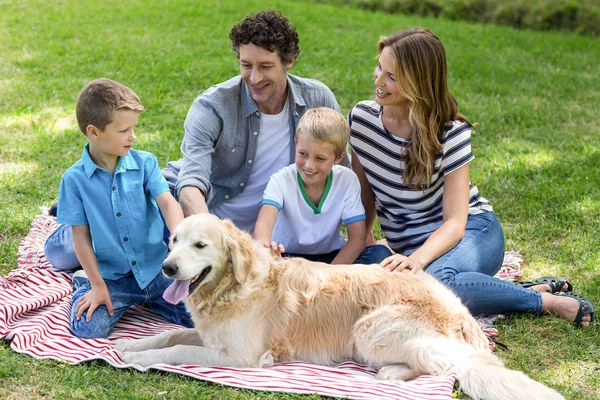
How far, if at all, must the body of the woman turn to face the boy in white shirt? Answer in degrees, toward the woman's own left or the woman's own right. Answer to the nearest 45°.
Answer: approximately 45° to the woman's own right

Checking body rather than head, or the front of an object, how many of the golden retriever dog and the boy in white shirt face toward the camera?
1

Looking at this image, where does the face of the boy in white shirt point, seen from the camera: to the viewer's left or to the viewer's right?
to the viewer's left

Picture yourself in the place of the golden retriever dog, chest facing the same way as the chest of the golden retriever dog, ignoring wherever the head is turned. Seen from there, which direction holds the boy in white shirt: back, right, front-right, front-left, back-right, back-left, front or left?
right

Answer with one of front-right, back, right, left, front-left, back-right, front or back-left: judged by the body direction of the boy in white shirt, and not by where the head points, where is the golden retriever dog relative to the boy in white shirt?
front

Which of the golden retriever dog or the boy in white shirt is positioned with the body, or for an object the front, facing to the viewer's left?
the golden retriever dog

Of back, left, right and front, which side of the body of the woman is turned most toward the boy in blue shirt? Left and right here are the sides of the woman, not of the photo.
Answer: front

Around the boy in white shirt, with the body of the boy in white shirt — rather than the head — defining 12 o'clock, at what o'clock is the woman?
The woman is roughly at 9 o'clock from the boy in white shirt.

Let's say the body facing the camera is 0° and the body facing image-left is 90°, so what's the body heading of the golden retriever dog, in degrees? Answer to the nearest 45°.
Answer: approximately 90°

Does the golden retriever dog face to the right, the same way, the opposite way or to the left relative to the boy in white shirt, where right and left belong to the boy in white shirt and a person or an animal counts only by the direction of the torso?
to the right

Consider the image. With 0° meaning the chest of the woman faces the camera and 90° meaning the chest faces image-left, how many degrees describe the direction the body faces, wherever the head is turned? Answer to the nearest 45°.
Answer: approximately 45°

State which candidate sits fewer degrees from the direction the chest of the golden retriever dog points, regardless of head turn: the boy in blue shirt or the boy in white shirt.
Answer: the boy in blue shirt

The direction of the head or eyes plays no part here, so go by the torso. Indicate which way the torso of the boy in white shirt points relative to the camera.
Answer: toward the camera

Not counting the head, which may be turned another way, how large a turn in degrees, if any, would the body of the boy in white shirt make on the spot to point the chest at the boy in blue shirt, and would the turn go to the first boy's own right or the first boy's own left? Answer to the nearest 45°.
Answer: approximately 90° to the first boy's own right

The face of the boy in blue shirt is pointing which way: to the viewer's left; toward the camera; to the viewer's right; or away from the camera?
to the viewer's right

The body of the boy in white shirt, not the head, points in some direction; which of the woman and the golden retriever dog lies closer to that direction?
the golden retriever dog
